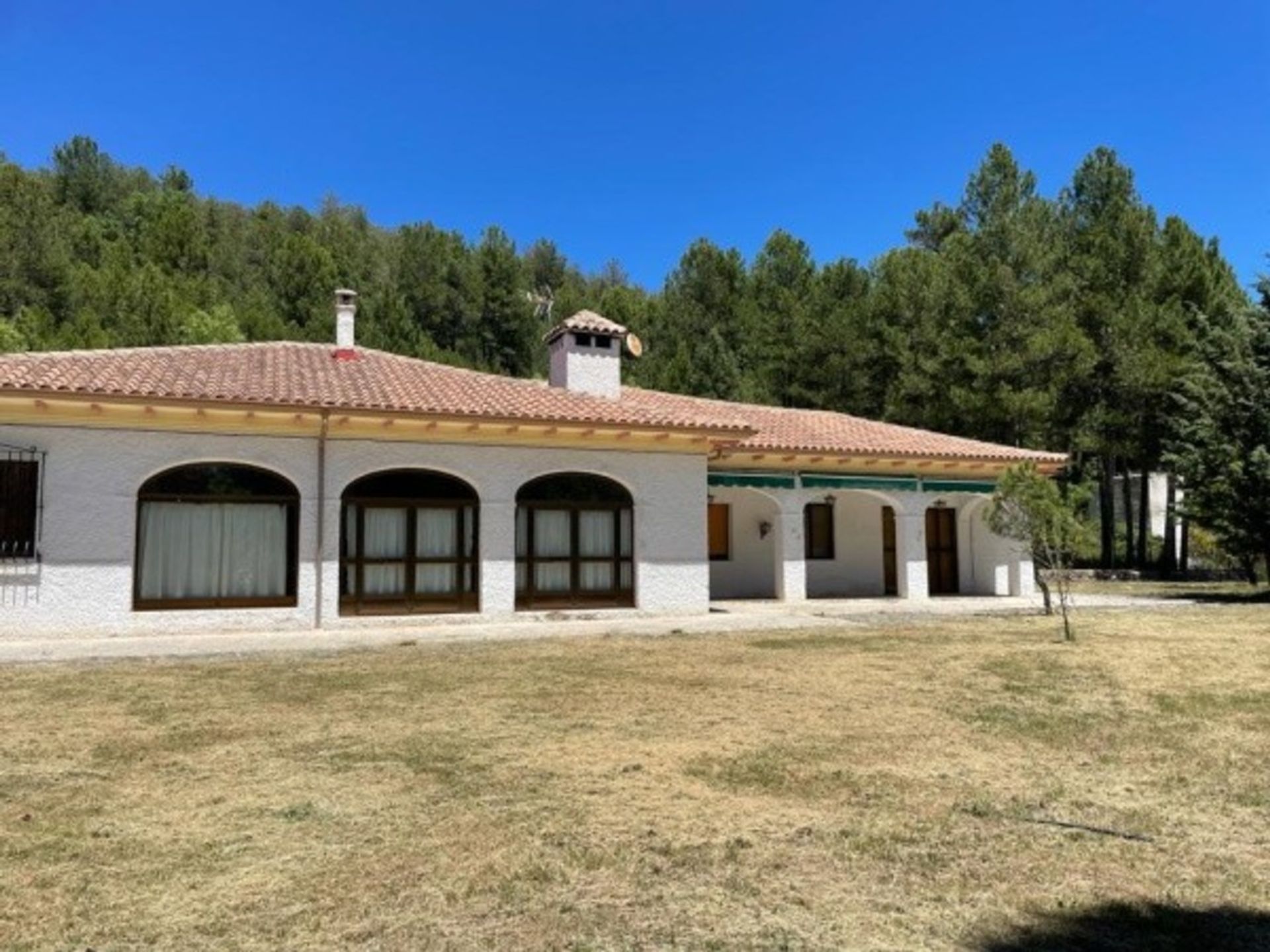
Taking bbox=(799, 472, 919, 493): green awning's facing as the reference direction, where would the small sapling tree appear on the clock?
The small sapling tree is roughly at 11 o'clock from the green awning.

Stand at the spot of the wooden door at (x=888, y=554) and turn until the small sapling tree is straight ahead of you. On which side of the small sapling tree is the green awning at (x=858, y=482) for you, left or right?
right

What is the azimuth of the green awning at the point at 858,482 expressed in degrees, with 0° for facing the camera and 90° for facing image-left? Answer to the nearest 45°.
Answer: approximately 0°

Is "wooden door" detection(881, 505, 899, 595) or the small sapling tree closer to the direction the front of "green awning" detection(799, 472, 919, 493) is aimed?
the small sapling tree

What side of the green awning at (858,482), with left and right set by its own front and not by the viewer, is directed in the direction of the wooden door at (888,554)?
back
